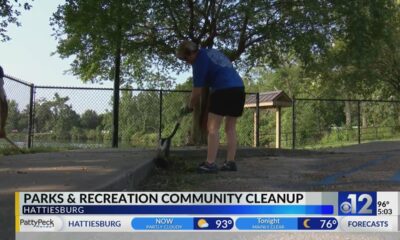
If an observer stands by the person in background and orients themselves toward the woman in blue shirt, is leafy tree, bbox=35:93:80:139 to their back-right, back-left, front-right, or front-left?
back-left

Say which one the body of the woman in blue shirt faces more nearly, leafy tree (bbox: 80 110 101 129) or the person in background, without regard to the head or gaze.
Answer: the person in background

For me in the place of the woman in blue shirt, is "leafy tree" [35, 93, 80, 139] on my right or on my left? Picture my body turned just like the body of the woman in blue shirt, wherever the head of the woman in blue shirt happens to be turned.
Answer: on my right

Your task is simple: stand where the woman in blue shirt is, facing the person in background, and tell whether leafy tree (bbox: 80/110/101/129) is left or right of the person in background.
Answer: right

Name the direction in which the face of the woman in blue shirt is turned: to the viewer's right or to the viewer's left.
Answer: to the viewer's left

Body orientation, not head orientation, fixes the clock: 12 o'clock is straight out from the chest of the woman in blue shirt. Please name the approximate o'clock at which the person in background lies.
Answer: The person in background is roughly at 1 o'clock from the woman in blue shirt.

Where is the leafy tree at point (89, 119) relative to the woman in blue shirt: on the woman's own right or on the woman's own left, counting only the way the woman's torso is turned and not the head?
on the woman's own right

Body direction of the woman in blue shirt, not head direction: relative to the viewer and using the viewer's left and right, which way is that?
facing to the left of the viewer
